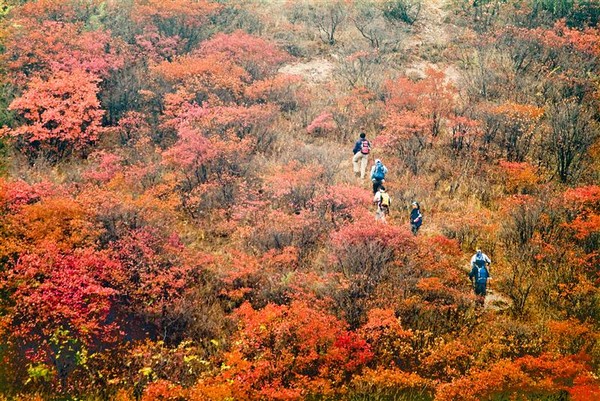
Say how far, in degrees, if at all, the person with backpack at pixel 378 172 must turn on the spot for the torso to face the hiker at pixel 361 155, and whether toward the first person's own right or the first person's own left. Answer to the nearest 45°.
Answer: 0° — they already face them

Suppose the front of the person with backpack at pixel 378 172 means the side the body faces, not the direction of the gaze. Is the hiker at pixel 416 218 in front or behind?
behind

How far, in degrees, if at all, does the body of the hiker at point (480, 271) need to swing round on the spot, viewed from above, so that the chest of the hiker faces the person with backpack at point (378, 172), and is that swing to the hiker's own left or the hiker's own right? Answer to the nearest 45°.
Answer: approximately 45° to the hiker's own left

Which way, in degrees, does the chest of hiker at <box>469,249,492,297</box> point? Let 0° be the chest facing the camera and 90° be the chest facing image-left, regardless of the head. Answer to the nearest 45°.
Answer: approximately 180°

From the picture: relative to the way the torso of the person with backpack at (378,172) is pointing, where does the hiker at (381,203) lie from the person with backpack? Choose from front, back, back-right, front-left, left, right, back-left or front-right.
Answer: back

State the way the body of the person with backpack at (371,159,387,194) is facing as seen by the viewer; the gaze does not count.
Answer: away from the camera

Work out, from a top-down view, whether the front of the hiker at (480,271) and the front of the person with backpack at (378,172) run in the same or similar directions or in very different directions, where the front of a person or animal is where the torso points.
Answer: same or similar directions

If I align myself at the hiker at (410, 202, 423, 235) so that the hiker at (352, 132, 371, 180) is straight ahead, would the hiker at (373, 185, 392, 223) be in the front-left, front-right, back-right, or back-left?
front-left

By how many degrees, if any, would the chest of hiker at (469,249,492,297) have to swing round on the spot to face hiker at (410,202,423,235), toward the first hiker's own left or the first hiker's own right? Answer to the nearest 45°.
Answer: approximately 45° to the first hiker's own left

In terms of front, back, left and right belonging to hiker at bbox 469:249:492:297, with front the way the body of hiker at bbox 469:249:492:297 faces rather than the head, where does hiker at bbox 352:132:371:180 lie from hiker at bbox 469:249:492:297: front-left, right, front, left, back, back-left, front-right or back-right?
front-left

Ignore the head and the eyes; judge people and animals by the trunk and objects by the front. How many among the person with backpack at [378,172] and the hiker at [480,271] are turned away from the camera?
2
